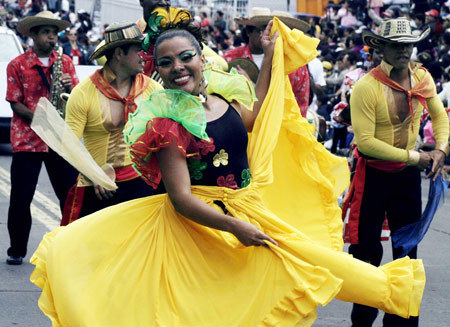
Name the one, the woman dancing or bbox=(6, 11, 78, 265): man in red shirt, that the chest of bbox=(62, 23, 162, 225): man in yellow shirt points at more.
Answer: the woman dancing

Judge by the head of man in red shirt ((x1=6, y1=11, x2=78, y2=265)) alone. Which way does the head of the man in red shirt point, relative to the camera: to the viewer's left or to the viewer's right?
to the viewer's right

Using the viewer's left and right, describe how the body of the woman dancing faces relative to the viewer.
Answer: facing the viewer and to the right of the viewer

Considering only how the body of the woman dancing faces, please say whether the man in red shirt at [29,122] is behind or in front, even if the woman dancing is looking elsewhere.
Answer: behind

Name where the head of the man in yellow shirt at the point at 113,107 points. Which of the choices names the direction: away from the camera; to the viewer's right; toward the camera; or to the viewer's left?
to the viewer's right

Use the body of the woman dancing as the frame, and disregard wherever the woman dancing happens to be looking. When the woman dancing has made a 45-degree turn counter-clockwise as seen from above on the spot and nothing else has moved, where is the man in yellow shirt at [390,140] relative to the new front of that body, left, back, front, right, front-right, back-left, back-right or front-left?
front-left

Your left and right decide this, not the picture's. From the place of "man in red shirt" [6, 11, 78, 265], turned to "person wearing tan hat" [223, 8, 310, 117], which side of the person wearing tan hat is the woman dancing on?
right

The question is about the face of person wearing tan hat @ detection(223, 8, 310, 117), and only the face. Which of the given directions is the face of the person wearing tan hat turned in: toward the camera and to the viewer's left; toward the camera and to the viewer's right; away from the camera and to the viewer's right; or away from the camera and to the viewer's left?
toward the camera and to the viewer's left

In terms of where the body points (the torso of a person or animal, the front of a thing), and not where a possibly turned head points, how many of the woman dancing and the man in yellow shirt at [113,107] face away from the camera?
0

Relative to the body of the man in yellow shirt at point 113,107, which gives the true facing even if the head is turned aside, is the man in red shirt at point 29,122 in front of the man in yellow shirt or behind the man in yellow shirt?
behind

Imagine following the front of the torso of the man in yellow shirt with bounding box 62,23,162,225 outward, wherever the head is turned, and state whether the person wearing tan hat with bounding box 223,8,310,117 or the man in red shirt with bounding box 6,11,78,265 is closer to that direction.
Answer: the person wearing tan hat

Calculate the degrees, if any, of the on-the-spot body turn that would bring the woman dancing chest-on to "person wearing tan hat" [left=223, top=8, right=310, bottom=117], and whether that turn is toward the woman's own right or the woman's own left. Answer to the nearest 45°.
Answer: approximately 135° to the woman's own left
